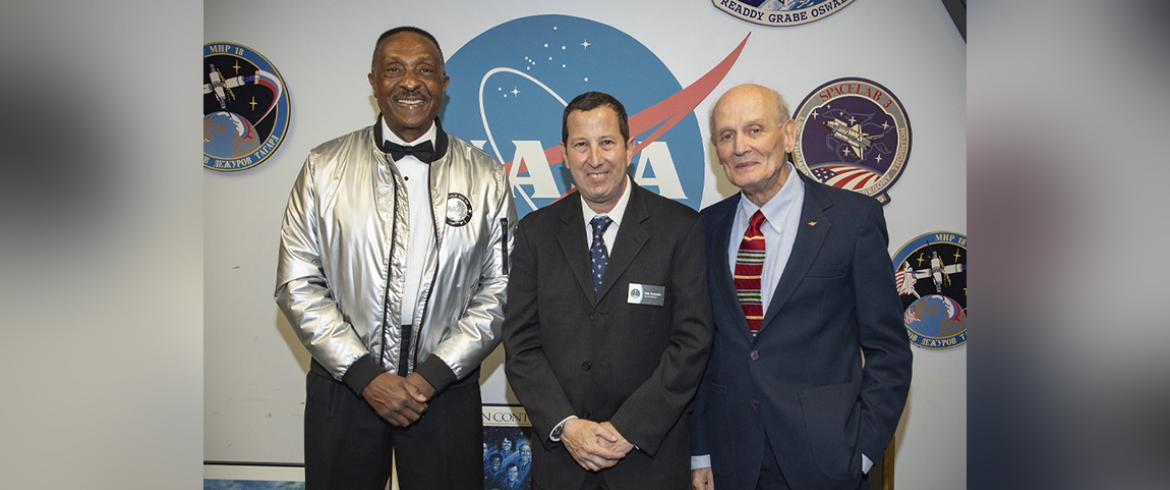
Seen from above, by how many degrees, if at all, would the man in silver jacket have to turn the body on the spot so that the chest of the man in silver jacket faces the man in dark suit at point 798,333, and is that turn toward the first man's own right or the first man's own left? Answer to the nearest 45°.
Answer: approximately 45° to the first man's own left

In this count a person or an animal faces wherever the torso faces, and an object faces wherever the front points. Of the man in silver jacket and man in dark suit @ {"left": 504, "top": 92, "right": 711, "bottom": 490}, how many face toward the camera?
2

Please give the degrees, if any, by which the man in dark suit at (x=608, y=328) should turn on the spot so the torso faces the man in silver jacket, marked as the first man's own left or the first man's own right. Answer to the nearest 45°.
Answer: approximately 90° to the first man's own right

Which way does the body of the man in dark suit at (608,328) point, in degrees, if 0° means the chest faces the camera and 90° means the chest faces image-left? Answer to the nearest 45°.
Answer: approximately 0°

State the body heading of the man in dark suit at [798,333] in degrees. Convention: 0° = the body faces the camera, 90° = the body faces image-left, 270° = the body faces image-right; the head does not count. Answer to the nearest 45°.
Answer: approximately 45°
